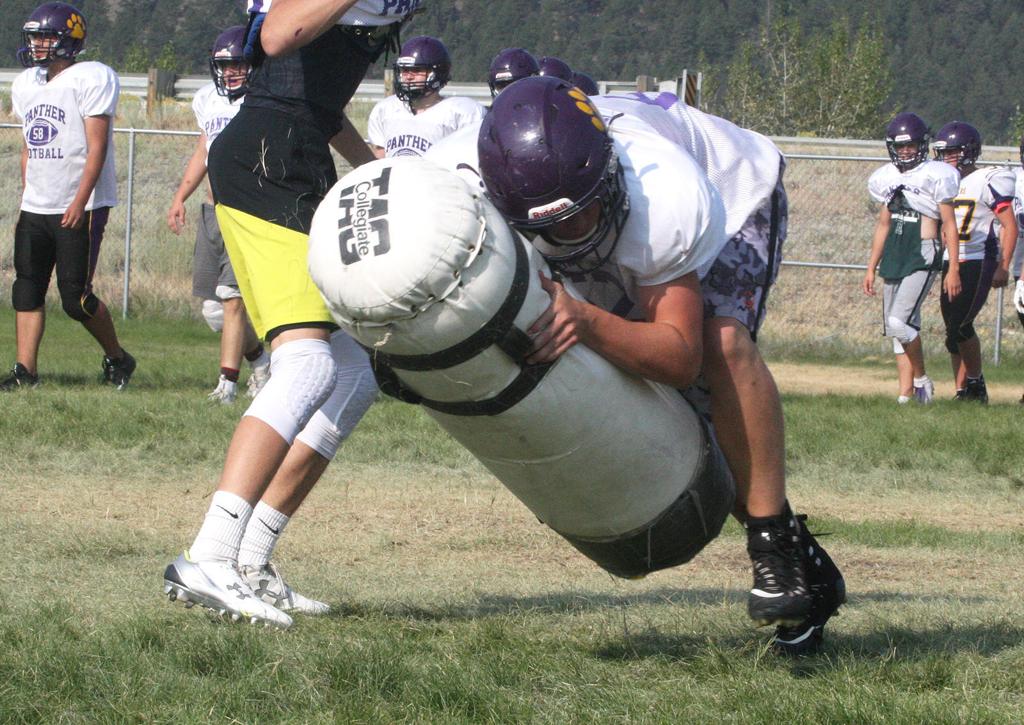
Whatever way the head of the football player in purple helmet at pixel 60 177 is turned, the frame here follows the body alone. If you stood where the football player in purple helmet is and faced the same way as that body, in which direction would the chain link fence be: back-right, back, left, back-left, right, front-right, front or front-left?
back

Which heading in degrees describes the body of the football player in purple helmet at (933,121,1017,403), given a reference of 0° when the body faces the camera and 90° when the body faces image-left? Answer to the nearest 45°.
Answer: approximately 45°

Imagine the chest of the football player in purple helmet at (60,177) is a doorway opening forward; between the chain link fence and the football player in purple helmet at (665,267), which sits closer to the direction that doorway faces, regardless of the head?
the football player in purple helmet

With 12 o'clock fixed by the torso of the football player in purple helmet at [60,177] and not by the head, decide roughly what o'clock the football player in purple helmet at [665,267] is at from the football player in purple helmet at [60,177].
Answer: the football player in purple helmet at [665,267] is roughly at 10 o'clock from the football player in purple helmet at [60,177].

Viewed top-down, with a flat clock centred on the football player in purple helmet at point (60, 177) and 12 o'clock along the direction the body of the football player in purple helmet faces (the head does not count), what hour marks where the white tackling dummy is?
The white tackling dummy is roughly at 10 o'clock from the football player in purple helmet.

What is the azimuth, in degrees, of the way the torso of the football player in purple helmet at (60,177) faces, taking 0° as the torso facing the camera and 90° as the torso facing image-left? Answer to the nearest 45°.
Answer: approximately 45°

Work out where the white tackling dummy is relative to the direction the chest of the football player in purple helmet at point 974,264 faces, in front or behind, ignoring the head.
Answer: in front

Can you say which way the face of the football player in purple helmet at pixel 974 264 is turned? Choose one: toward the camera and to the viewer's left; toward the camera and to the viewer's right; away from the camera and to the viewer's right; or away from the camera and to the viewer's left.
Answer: toward the camera and to the viewer's left
